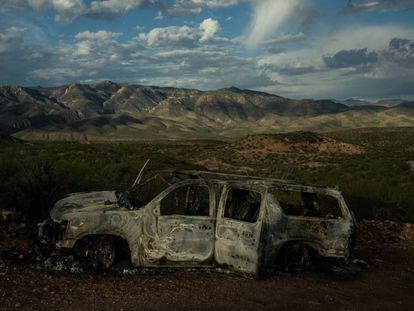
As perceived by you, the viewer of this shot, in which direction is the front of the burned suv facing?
facing to the left of the viewer
